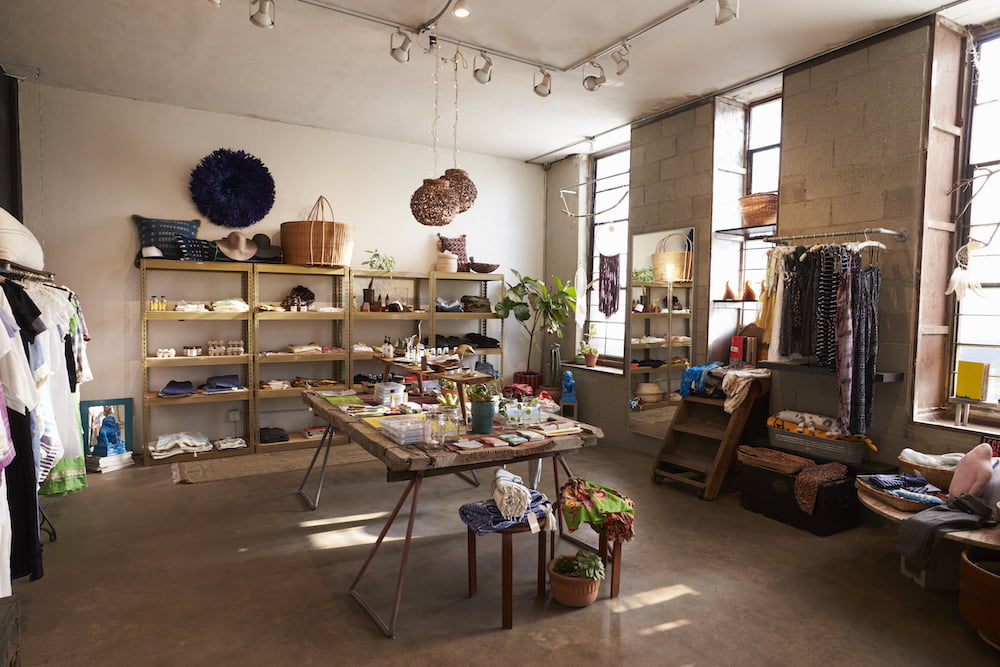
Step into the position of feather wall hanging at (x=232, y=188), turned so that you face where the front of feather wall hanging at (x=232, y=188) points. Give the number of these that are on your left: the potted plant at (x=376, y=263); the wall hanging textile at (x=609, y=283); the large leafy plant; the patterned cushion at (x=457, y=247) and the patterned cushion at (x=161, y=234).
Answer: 4

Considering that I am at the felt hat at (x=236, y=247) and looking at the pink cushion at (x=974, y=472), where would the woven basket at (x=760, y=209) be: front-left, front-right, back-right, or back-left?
front-left

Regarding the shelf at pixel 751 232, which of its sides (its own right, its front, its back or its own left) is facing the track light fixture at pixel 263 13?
front

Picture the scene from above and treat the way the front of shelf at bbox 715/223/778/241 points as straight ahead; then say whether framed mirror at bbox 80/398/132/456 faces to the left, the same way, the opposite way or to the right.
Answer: to the left

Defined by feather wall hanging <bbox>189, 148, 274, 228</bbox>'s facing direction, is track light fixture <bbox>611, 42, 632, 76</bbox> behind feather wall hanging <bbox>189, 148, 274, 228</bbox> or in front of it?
in front

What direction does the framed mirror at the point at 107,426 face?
toward the camera

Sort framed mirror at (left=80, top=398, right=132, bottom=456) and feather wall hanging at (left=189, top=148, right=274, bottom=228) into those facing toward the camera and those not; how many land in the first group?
2

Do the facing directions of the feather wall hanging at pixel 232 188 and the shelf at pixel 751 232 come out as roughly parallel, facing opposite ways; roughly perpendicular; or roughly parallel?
roughly perpendicular

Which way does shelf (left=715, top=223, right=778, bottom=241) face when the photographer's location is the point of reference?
facing the viewer and to the left of the viewer

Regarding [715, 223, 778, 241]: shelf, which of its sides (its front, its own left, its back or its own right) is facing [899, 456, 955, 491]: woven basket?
left

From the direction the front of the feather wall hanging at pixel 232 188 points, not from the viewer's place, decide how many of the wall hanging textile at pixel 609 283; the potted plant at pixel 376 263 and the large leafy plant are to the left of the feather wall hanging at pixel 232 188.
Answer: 3

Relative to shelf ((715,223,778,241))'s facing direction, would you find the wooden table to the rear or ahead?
ahead

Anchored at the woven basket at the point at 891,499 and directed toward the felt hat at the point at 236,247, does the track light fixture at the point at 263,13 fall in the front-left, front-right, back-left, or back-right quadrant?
front-left

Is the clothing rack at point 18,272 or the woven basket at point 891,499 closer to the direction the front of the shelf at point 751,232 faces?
the clothing rack

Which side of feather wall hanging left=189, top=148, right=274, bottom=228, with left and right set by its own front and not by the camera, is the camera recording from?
front

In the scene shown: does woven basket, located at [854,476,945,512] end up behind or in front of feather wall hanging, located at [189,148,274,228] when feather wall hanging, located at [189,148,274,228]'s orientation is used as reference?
in front
